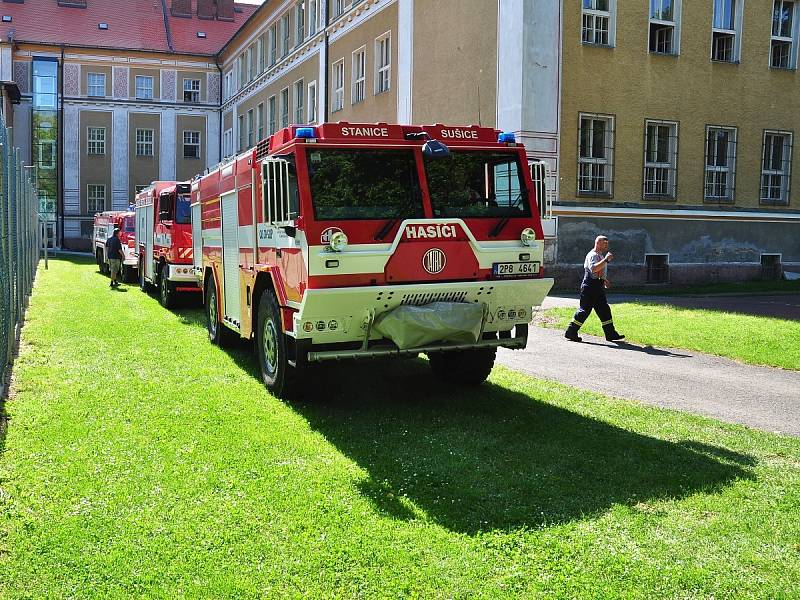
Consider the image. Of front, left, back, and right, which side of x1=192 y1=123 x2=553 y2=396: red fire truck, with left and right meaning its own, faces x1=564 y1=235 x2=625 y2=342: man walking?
left

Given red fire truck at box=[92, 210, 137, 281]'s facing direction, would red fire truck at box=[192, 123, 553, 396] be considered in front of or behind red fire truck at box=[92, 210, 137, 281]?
in front

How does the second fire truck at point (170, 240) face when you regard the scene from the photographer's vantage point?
facing the viewer and to the right of the viewer

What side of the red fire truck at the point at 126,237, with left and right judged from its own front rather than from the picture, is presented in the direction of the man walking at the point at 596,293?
front

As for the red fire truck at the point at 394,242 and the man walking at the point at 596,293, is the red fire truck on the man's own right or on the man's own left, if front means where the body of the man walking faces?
on the man's own right

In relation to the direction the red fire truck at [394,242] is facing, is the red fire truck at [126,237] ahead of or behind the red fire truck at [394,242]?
behind
